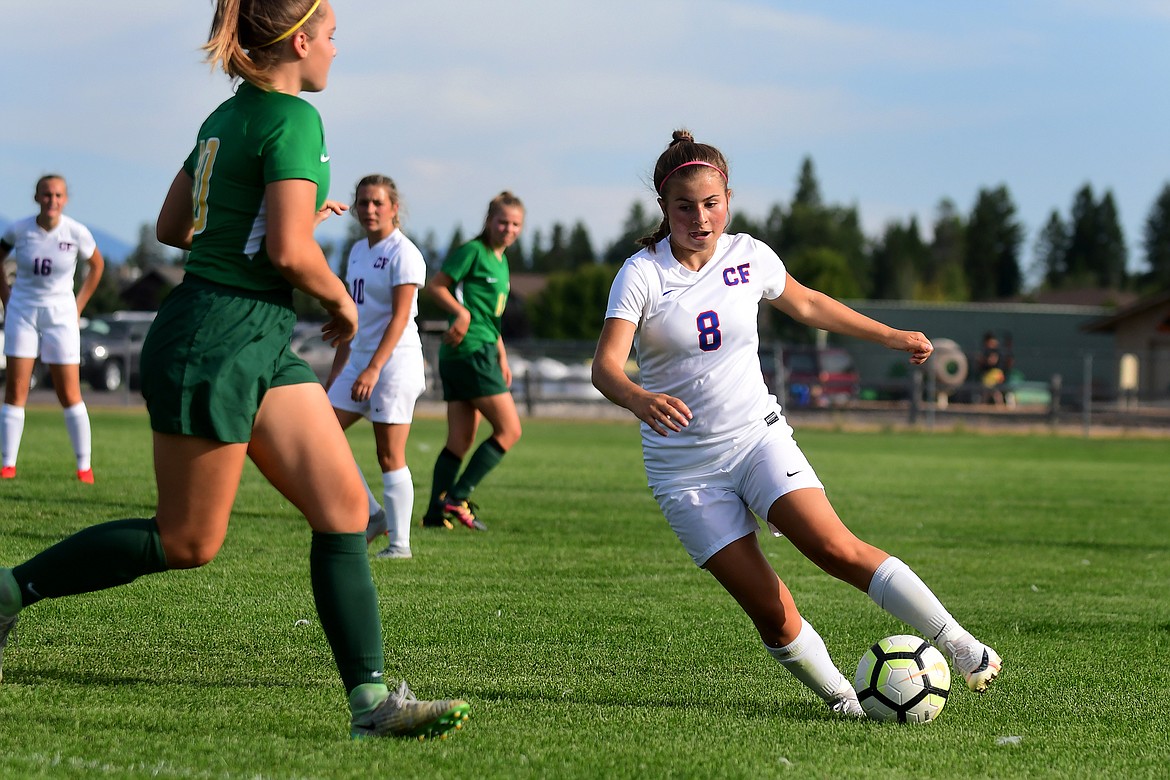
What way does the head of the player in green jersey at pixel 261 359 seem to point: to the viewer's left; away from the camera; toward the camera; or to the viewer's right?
to the viewer's right

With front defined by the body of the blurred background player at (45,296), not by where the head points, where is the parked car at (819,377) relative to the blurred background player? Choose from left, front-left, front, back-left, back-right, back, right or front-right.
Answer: back-left

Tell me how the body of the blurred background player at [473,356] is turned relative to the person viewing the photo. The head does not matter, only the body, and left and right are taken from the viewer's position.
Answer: facing the viewer and to the right of the viewer

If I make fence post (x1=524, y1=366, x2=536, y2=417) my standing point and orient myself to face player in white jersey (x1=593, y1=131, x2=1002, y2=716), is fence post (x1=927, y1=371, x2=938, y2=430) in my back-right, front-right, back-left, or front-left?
front-left

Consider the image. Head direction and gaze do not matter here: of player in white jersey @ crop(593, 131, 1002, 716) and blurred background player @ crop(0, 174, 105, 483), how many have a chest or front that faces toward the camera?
2

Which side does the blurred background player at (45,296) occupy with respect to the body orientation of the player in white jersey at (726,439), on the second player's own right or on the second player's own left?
on the second player's own right

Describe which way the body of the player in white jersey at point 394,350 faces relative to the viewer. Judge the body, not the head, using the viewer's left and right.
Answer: facing the viewer and to the left of the viewer

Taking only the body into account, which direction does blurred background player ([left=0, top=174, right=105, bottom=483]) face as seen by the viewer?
toward the camera

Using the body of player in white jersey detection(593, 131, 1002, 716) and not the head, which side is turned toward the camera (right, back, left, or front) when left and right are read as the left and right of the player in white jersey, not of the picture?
front

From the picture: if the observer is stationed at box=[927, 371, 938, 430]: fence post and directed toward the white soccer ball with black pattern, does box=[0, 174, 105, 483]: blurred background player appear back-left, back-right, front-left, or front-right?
front-right

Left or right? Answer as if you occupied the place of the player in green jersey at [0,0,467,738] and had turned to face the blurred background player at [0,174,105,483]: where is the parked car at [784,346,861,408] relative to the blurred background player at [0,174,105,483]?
right

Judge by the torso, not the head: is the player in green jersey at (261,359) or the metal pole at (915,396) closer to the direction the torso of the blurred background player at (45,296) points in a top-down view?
the player in green jersey

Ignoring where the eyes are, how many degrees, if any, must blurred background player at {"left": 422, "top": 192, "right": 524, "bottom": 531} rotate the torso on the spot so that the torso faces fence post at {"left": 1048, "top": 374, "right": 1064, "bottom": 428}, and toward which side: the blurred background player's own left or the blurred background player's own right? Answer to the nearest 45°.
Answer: approximately 90° to the blurred background player's own left

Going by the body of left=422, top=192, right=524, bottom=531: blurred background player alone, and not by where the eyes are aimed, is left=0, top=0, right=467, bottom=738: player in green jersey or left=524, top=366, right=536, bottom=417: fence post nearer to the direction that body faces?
the player in green jersey

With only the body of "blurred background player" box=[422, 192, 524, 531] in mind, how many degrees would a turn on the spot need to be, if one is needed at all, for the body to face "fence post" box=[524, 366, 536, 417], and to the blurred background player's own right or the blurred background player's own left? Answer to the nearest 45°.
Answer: approximately 135° to the blurred background player's own left

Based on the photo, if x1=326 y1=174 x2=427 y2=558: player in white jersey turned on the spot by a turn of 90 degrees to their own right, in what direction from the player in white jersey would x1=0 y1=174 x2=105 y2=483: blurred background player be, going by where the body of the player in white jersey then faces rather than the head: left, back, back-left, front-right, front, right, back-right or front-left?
front

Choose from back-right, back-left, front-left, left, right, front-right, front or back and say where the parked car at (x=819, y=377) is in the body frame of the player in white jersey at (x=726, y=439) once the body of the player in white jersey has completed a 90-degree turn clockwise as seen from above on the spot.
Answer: right

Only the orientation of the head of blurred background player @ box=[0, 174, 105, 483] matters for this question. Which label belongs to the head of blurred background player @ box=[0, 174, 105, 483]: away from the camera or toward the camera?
toward the camera

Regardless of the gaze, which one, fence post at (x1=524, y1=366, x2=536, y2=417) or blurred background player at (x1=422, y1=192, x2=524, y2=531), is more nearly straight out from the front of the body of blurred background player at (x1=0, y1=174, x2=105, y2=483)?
the blurred background player
